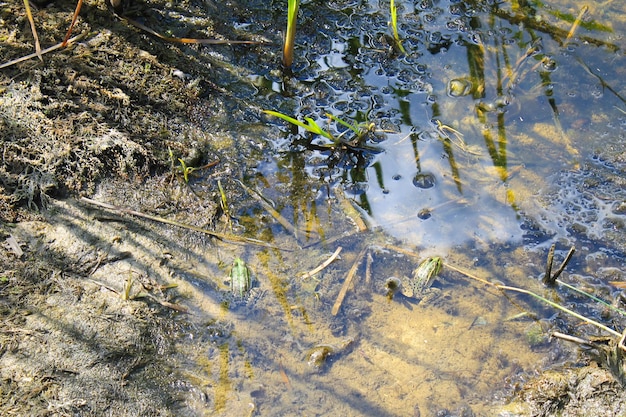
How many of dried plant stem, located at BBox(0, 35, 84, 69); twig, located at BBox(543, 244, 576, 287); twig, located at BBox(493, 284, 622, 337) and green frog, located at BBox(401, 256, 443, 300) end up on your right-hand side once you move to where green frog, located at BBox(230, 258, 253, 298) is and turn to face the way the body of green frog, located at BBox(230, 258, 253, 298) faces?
3

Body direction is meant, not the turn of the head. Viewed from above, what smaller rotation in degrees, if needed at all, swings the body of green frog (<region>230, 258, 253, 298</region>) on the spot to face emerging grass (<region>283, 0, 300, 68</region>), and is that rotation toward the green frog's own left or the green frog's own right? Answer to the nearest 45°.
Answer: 0° — it already faces it

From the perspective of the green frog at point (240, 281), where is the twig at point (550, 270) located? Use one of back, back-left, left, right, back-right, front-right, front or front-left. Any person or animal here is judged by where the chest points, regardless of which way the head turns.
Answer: right

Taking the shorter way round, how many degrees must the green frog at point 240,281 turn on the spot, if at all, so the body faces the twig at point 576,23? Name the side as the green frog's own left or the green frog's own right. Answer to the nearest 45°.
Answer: approximately 45° to the green frog's own right

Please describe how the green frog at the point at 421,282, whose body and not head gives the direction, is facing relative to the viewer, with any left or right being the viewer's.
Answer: facing away from the viewer and to the right of the viewer

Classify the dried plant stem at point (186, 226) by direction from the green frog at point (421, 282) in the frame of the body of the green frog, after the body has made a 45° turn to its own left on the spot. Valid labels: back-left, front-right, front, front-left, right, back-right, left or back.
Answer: left

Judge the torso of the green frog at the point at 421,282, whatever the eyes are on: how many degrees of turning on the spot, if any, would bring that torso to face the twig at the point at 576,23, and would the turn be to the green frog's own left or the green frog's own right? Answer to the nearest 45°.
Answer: approximately 45° to the green frog's own left

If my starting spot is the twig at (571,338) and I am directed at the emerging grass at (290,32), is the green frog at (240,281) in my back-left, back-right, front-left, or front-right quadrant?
front-left

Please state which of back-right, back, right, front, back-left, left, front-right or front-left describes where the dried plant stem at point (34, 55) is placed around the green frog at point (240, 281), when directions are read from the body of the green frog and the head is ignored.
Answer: front-left

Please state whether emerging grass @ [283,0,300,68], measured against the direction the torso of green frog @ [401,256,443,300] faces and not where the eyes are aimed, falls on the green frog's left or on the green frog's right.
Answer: on the green frog's left

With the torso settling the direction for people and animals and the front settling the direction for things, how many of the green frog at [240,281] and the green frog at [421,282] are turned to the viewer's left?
0

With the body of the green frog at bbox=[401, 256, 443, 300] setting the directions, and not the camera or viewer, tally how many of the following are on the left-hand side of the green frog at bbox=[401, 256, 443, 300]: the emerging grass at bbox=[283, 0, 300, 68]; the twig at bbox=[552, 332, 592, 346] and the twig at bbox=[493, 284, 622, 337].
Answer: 1

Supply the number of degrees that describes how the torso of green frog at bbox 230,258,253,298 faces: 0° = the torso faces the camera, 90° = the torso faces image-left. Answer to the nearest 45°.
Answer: approximately 180°

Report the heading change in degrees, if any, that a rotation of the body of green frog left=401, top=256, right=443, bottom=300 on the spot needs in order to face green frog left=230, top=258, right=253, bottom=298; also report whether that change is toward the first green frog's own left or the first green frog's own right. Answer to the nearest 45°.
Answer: approximately 135° to the first green frog's own left

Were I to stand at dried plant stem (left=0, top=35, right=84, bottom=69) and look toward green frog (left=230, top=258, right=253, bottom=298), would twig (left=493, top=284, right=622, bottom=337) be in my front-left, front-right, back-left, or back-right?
front-left

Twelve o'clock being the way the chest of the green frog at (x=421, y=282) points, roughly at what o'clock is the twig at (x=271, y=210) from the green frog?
The twig is roughly at 8 o'clock from the green frog.

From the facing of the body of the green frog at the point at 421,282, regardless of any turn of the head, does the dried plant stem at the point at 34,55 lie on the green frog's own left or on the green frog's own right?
on the green frog's own left
